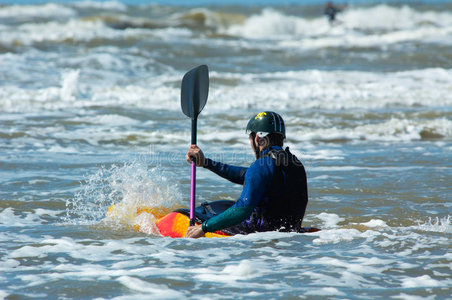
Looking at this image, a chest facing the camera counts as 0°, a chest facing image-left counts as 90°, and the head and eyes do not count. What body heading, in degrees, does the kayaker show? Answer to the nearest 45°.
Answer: approximately 135°

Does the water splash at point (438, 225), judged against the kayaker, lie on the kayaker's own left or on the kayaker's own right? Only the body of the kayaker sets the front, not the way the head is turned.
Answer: on the kayaker's own right

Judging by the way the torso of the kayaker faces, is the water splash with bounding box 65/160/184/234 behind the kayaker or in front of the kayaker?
in front
